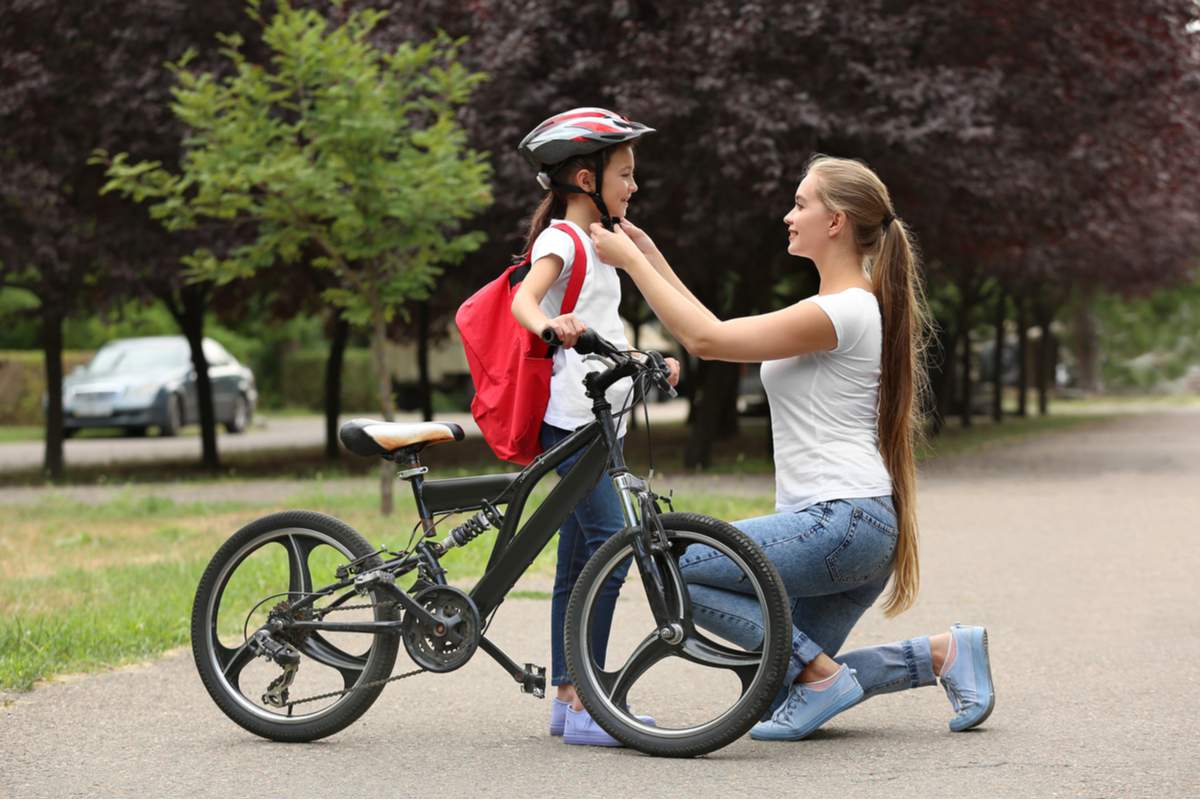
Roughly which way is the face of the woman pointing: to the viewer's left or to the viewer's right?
to the viewer's left

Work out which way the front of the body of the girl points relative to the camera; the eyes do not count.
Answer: to the viewer's right

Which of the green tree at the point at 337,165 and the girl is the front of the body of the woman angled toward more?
the girl

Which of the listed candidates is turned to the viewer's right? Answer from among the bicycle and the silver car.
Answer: the bicycle

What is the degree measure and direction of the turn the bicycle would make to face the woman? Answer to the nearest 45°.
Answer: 0° — it already faces them

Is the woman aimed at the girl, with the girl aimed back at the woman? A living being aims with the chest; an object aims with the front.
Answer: yes

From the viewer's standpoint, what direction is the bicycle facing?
to the viewer's right

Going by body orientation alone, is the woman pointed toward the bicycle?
yes

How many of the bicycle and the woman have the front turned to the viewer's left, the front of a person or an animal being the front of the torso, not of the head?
1

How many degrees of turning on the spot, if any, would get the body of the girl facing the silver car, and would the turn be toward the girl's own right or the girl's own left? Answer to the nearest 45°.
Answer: approximately 90° to the girl's own left

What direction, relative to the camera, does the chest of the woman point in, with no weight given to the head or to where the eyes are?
to the viewer's left

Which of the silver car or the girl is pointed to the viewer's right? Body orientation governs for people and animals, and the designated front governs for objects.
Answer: the girl

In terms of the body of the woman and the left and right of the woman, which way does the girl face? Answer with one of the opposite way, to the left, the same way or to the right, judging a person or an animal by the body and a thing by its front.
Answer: the opposite way

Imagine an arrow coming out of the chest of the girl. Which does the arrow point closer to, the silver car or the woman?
the woman

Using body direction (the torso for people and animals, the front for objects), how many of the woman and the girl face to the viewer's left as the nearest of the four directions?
1
